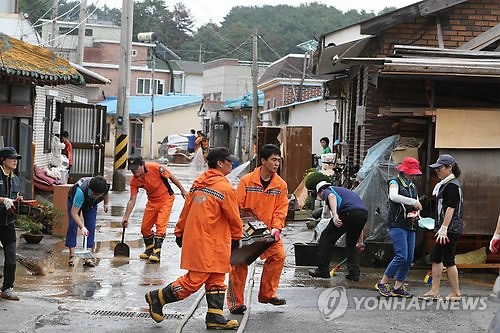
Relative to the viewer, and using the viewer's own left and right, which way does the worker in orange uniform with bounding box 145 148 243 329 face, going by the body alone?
facing away from the viewer and to the right of the viewer

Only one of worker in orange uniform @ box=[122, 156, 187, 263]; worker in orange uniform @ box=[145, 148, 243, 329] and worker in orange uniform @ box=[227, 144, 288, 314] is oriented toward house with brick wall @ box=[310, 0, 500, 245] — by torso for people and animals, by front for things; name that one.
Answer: worker in orange uniform @ box=[145, 148, 243, 329]

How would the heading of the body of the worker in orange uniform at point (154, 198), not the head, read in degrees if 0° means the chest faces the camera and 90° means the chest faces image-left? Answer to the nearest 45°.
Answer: approximately 45°

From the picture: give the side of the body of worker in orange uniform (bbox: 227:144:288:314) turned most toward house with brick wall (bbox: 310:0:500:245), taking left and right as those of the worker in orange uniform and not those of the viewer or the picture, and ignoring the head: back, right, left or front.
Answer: left
